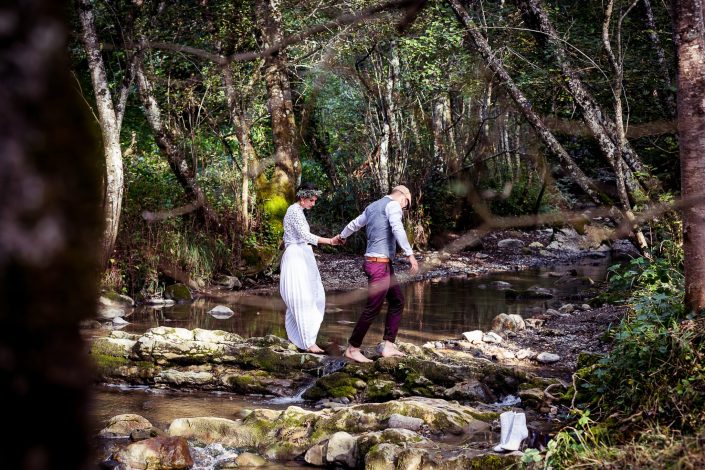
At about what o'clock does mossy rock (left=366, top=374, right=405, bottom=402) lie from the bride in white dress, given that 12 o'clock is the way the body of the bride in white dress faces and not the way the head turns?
The mossy rock is roughly at 2 o'clock from the bride in white dress.

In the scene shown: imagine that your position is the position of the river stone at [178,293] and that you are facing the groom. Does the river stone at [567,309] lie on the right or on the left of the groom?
left

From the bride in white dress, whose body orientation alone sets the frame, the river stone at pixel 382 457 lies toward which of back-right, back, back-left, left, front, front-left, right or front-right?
right

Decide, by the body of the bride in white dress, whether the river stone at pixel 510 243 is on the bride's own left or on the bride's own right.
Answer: on the bride's own left

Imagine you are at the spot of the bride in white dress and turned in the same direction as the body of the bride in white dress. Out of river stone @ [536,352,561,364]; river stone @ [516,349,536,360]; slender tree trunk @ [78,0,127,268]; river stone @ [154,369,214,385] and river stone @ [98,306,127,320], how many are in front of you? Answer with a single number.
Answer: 2

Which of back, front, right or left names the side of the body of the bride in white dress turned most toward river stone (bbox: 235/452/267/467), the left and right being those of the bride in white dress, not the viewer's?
right

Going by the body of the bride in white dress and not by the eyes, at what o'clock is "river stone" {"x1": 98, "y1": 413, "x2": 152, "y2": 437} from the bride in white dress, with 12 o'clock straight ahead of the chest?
The river stone is roughly at 4 o'clock from the bride in white dress.

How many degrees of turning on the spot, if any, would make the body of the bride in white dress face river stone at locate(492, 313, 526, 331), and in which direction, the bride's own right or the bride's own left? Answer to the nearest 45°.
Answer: approximately 45° to the bride's own left

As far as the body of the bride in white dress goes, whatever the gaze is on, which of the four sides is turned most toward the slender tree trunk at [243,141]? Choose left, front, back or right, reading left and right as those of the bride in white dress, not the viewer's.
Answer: left

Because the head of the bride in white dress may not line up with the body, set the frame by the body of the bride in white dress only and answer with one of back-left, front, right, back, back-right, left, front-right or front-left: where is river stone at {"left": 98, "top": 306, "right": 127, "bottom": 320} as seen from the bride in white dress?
back-left

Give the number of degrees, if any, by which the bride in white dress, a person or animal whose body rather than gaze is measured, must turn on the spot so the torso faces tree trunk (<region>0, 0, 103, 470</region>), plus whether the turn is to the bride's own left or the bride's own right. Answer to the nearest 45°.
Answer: approximately 90° to the bride's own right

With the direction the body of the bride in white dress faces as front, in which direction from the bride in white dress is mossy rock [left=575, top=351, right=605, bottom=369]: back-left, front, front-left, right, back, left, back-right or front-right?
front-right

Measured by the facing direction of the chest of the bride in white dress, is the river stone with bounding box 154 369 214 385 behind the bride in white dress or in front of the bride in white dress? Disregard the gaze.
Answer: behind

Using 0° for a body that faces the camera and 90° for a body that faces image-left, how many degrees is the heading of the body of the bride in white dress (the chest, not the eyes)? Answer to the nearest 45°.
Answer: approximately 270°

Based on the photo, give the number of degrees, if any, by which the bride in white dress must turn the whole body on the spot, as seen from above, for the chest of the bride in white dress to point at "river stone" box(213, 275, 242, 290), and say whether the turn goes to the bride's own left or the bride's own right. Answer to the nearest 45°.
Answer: approximately 90° to the bride's own left
